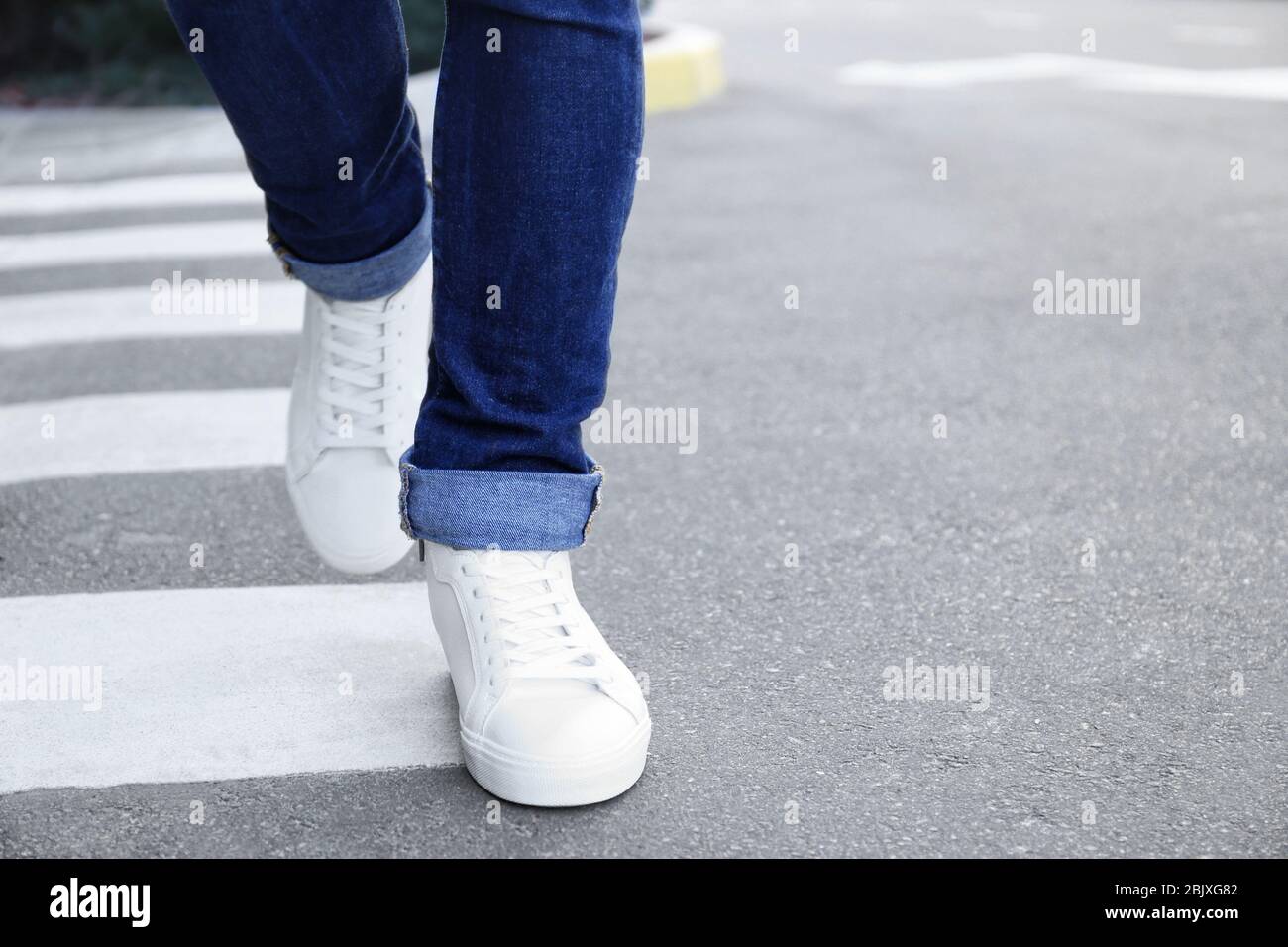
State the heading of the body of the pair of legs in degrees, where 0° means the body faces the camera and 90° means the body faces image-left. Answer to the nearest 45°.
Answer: approximately 0°
